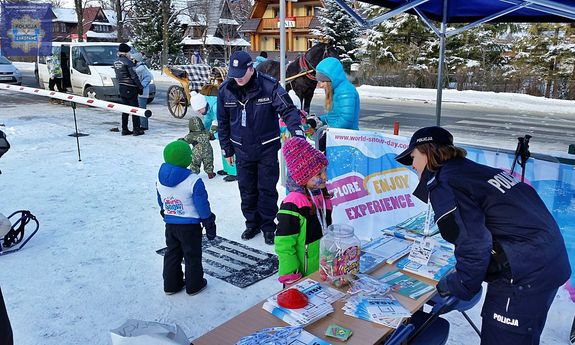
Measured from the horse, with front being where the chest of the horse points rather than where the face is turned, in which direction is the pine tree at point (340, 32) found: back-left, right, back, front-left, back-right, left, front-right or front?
left

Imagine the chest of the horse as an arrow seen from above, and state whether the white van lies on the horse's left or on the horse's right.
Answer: on the horse's left

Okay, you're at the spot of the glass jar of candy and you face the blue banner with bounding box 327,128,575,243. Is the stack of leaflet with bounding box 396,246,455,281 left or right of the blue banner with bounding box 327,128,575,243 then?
right

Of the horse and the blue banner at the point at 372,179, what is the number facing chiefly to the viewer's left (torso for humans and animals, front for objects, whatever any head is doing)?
0

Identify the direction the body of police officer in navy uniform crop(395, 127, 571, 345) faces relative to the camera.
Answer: to the viewer's left

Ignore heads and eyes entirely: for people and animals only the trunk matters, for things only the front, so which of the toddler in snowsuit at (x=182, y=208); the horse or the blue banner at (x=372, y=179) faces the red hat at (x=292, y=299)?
the blue banner

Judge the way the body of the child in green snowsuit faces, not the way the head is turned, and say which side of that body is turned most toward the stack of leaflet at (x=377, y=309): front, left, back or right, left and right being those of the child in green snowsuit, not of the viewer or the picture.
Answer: front

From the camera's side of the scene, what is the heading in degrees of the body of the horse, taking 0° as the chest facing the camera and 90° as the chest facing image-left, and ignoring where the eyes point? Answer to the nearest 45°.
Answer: approximately 270°

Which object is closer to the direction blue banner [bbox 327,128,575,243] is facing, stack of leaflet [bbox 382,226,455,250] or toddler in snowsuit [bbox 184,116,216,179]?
the stack of leaflet
